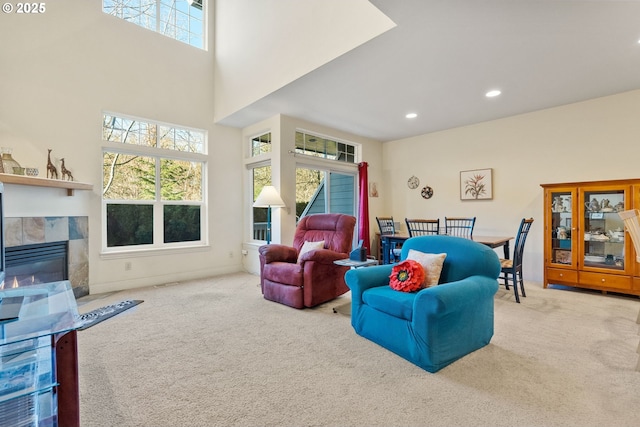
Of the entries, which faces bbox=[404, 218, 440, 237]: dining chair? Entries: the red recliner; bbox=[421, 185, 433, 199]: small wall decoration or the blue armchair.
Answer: the small wall decoration

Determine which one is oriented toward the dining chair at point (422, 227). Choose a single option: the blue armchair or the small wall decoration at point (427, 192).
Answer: the small wall decoration

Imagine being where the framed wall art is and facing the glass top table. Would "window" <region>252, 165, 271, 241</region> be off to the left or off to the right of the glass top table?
right

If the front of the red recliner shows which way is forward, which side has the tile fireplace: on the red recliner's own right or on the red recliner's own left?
on the red recliner's own right

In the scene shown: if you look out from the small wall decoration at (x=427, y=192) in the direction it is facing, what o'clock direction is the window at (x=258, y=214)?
The window is roughly at 2 o'clock from the small wall decoration.

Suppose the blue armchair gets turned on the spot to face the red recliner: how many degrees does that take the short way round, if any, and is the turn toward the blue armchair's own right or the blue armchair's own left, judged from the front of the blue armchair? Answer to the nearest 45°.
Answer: approximately 90° to the blue armchair's own right

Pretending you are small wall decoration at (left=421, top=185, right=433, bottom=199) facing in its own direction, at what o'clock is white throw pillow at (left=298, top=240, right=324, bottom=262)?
The white throw pillow is roughly at 1 o'clock from the small wall decoration.

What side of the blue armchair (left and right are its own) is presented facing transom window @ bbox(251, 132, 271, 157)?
right

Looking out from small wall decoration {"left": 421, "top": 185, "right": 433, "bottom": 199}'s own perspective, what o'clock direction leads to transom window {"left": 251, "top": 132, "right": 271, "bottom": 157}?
The transom window is roughly at 2 o'clock from the small wall decoration.

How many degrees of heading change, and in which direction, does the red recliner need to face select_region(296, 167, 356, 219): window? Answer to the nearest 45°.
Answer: approximately 135° to its right

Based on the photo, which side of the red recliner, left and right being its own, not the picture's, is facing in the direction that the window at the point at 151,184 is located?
right

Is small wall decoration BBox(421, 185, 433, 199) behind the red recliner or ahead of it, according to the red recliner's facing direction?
behind

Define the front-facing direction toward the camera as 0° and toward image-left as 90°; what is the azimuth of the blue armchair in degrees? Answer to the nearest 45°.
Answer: approximately 45°
